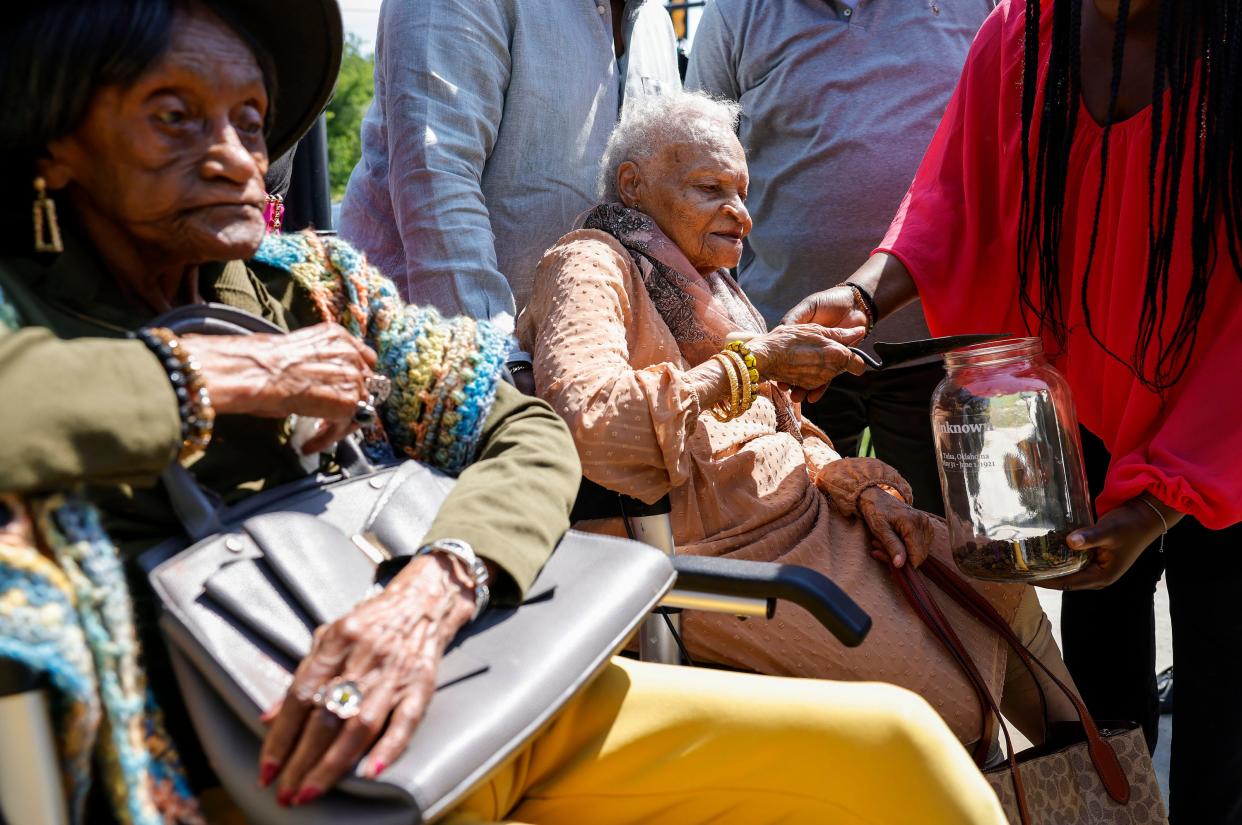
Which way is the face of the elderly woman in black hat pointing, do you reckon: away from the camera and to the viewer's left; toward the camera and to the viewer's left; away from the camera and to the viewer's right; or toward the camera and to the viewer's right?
toward the camera and to the viewer's right

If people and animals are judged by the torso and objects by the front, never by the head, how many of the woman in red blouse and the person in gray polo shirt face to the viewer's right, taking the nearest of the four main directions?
0

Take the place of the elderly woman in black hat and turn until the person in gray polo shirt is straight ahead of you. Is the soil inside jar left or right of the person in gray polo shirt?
right

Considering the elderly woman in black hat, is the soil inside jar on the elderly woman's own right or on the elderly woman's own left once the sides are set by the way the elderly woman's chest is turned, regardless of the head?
on the elderly woman's own left

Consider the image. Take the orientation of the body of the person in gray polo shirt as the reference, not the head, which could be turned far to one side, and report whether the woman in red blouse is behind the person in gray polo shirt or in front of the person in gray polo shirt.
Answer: in front

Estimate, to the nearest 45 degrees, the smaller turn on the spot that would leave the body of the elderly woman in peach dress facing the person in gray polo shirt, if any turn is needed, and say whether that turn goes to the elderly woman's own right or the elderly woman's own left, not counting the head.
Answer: approximately 135° to the elderly woman's own left

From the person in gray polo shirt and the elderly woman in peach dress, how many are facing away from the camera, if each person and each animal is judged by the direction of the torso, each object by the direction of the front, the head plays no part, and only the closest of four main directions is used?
0

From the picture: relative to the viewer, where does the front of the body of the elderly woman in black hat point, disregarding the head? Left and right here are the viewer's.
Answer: facing the viewer and to the right of the viewer

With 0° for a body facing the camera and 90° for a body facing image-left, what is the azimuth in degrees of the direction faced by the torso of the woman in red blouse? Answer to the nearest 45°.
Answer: approximately 45°

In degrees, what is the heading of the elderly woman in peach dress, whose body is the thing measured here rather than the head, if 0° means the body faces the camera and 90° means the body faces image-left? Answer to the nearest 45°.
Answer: approximately 315°

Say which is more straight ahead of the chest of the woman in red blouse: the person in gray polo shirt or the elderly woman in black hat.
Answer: the elderly woman in black hat

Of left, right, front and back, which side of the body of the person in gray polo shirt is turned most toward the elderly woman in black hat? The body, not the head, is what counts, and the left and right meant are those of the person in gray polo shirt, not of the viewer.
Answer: front

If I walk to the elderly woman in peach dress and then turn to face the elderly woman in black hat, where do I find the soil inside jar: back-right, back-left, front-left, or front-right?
back-left

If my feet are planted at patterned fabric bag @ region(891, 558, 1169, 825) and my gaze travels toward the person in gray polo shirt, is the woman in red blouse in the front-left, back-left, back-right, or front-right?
front-right

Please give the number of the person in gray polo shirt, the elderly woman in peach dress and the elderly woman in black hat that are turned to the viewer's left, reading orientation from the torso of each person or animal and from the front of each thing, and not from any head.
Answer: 0

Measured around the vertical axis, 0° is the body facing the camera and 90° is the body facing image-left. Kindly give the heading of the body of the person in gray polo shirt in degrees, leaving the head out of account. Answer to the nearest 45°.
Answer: approximately 0°
